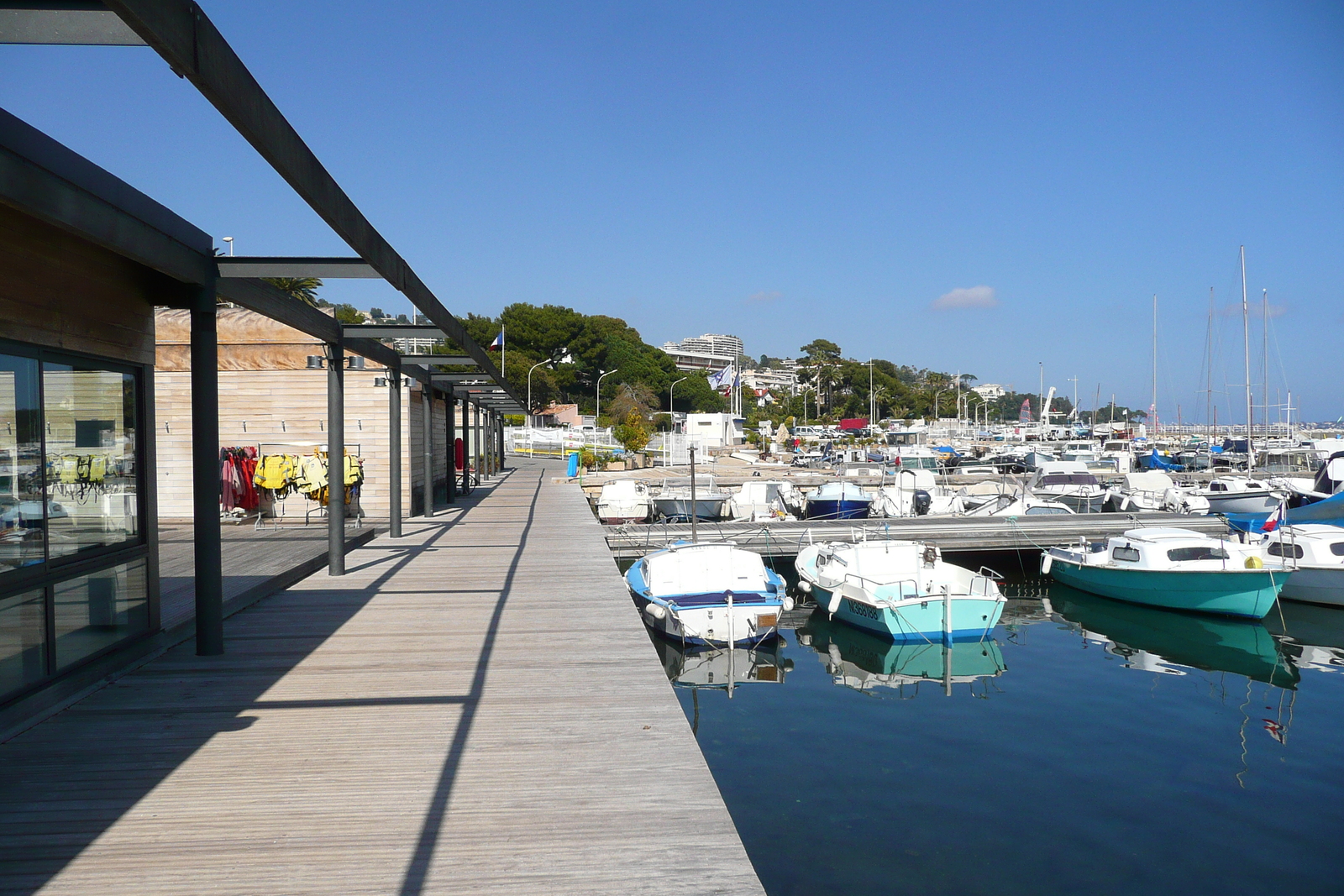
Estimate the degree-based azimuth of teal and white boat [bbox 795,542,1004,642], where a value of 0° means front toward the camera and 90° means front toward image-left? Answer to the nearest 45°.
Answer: approximately 135°

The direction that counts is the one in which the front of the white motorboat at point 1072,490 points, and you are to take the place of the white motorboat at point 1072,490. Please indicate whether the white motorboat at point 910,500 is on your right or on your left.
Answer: on your right

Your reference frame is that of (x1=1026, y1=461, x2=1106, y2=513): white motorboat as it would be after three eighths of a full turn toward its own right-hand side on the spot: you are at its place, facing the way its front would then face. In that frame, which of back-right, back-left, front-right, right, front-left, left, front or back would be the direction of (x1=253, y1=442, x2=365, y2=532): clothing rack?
front-left

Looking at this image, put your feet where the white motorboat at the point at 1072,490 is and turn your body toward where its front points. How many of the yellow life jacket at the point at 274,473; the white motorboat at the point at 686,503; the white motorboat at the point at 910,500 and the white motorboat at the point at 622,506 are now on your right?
4

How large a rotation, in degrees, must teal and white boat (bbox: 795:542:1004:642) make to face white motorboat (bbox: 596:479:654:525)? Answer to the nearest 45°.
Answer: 0° — it already faces it

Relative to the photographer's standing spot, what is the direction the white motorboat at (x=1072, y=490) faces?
facing the viewer and to the right of the viewer

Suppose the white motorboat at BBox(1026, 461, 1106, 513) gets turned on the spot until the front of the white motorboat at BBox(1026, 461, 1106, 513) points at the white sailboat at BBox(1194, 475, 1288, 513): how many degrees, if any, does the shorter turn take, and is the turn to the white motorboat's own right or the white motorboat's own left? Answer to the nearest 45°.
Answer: approximately 45° to the white motorboat's own left

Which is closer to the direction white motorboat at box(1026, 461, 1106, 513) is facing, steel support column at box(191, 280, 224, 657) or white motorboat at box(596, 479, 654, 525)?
the steel support column

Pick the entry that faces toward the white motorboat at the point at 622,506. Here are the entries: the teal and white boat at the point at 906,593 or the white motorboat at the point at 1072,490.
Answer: the teal and white boat

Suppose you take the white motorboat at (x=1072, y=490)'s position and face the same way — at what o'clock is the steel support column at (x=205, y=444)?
The steel support column is roughly at 2 o'clock from the white motorboat.
